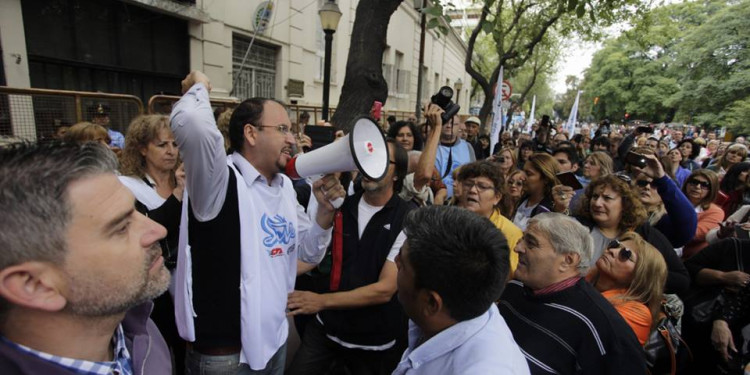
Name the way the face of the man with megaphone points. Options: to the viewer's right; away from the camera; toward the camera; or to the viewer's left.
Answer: to the viewer's right

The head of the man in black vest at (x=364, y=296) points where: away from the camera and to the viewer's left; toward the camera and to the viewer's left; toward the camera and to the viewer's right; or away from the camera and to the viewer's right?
toward the camera and to the viewer's left

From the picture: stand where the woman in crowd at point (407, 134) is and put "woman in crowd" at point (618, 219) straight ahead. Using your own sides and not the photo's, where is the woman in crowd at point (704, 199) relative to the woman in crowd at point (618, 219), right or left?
left

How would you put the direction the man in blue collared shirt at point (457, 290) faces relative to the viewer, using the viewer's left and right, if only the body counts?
facing away from the viewer and to the left of the viewer

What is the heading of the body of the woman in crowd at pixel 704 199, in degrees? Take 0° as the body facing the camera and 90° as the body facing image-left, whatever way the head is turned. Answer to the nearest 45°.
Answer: approximately 45°

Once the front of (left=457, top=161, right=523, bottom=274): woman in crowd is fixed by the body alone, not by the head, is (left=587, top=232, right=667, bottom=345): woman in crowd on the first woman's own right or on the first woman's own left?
on the first woman's own left

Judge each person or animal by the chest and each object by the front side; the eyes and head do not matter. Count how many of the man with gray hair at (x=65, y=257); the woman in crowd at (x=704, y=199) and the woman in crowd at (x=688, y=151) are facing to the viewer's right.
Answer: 1

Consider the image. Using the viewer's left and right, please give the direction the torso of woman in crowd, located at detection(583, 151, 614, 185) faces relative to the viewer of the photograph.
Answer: facing the viewer and to the left of the viewer

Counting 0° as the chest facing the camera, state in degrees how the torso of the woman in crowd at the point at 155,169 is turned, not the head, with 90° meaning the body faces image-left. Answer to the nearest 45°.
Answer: approximately 315°

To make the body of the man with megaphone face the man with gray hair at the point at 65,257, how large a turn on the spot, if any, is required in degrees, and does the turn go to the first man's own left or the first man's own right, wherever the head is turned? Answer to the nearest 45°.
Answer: approximately 90° to the first man's own right

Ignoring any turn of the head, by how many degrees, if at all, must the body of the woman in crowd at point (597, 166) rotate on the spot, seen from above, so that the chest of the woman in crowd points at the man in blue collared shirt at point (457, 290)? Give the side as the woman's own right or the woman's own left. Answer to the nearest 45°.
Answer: approximately 45° to the woman's own left

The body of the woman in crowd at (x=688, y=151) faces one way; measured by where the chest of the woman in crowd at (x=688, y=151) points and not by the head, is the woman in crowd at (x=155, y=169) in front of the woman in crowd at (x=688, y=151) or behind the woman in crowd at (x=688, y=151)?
in front

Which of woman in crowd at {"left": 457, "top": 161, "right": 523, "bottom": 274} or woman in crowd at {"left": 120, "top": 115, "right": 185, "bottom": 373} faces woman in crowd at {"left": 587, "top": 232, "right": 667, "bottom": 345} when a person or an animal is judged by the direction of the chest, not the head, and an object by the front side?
woman in crowd at {"left": 120, "top": 115, "right": 185, "bottom": 373}
